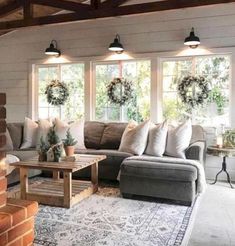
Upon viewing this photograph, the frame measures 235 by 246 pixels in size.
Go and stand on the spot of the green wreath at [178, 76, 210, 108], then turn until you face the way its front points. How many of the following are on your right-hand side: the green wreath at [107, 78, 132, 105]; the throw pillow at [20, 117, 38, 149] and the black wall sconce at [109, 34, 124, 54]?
3

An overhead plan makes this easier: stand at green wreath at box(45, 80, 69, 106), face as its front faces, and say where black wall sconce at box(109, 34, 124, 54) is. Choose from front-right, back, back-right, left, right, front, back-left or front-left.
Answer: front-left

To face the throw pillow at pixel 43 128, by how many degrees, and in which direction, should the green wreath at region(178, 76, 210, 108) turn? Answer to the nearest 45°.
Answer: approximately 90° to its right

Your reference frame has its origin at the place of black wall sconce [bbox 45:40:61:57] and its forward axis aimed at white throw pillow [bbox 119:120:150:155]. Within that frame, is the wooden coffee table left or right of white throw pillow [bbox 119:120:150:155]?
right

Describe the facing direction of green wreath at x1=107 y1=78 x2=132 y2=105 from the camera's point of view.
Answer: facing the viewer

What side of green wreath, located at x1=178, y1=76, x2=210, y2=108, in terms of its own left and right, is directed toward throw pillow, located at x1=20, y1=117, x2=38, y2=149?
right

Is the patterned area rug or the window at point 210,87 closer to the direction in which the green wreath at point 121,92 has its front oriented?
the patterned area rug

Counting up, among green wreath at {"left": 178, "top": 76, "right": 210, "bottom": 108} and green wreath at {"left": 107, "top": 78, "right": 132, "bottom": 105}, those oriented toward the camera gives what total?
2

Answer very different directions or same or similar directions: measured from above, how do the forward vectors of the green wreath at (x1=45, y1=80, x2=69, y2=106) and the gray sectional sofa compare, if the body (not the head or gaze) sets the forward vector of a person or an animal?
same or similar directions

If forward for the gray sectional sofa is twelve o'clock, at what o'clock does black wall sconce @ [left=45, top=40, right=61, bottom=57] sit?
The black wall sconce is roughly at 5 o'clock from the gray sectional sofa.

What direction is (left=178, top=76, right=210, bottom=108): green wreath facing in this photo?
toward the camera

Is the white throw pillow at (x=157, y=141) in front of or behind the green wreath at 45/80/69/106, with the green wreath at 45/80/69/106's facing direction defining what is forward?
in front

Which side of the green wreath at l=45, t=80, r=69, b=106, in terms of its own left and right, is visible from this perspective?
front
